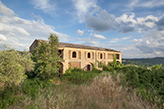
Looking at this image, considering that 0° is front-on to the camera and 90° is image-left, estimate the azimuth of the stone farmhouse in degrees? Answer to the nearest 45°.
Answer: approximately 315°

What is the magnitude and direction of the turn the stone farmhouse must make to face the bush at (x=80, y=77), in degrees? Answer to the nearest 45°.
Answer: approximately 45° to its right

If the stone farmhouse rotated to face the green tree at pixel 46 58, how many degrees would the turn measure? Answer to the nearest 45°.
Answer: approximately 90° to its right
